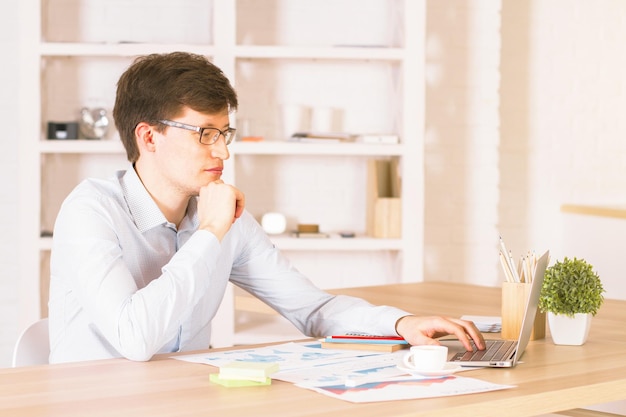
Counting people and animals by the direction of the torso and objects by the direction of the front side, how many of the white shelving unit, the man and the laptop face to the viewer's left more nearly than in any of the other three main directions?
1

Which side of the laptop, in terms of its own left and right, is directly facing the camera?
left

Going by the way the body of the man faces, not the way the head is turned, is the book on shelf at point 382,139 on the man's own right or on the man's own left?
on the man's own left

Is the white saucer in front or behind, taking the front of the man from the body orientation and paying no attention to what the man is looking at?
in front

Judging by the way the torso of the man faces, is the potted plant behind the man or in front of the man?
in front

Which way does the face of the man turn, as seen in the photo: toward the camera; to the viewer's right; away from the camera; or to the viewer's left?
to the viewer's right

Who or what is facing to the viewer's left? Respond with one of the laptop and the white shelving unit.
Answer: the laptop

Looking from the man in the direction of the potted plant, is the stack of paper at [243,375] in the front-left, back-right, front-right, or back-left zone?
front-right

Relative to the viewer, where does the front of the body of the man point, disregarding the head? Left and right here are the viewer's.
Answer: facing the viewer and to the right of the viewer

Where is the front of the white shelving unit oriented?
toward the camera

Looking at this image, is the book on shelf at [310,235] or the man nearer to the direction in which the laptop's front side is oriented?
the man

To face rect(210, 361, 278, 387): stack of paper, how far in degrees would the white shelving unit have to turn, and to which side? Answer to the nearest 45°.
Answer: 0° — it already faces it

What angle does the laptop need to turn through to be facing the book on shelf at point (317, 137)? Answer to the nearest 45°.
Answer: approximately 90° to its right

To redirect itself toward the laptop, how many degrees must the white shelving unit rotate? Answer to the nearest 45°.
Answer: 0° — it already faces it
